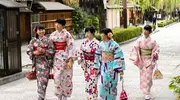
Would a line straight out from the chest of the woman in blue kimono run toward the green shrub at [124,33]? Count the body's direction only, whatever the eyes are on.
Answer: no

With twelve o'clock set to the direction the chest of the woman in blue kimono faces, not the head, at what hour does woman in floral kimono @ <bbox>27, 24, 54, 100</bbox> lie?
The woman in floral kimono is roughly at 4 o'clock from the woman in blue kimono.

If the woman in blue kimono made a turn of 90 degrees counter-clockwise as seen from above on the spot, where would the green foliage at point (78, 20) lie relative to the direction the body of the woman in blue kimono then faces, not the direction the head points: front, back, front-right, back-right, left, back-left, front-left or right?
left

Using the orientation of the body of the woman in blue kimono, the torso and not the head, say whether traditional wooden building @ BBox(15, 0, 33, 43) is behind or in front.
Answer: behind

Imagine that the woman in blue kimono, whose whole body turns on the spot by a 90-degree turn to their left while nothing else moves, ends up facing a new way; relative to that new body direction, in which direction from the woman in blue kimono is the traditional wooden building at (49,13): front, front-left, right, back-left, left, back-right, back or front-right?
left

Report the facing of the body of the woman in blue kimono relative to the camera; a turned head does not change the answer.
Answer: toward the camera

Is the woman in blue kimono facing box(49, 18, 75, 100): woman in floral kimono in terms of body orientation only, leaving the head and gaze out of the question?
no
